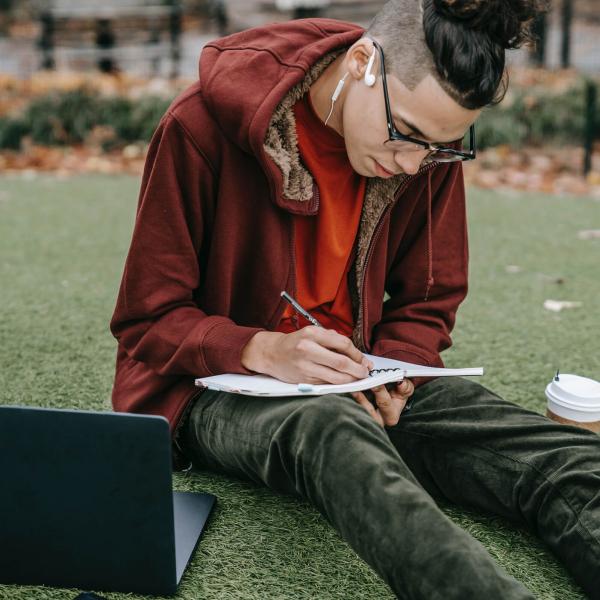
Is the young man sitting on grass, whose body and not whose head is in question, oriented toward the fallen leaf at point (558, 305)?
no

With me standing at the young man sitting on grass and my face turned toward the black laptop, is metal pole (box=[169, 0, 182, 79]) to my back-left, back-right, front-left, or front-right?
back-right

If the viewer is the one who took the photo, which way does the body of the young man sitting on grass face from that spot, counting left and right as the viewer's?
facing the viewer and to the right of the viewer

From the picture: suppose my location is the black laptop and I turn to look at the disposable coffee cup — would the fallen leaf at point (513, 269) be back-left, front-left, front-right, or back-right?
front-left

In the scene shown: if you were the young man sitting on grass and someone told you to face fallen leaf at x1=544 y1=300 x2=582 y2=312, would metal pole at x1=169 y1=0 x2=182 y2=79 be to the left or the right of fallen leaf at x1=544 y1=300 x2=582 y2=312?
left

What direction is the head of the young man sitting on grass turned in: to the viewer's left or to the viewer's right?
to the viewer's right

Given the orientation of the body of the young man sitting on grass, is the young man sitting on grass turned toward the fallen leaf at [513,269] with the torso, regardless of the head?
no

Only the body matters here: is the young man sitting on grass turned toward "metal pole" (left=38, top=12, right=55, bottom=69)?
no

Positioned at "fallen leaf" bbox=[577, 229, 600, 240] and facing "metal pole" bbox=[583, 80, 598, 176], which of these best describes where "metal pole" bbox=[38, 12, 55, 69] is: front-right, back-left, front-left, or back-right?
front-left

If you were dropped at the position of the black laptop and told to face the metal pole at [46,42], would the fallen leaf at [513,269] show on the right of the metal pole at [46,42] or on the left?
right

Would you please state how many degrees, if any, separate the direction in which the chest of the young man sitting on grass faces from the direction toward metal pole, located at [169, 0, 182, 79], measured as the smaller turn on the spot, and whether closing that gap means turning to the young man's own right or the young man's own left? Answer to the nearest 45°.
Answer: approximately 135° to the young man's own left
